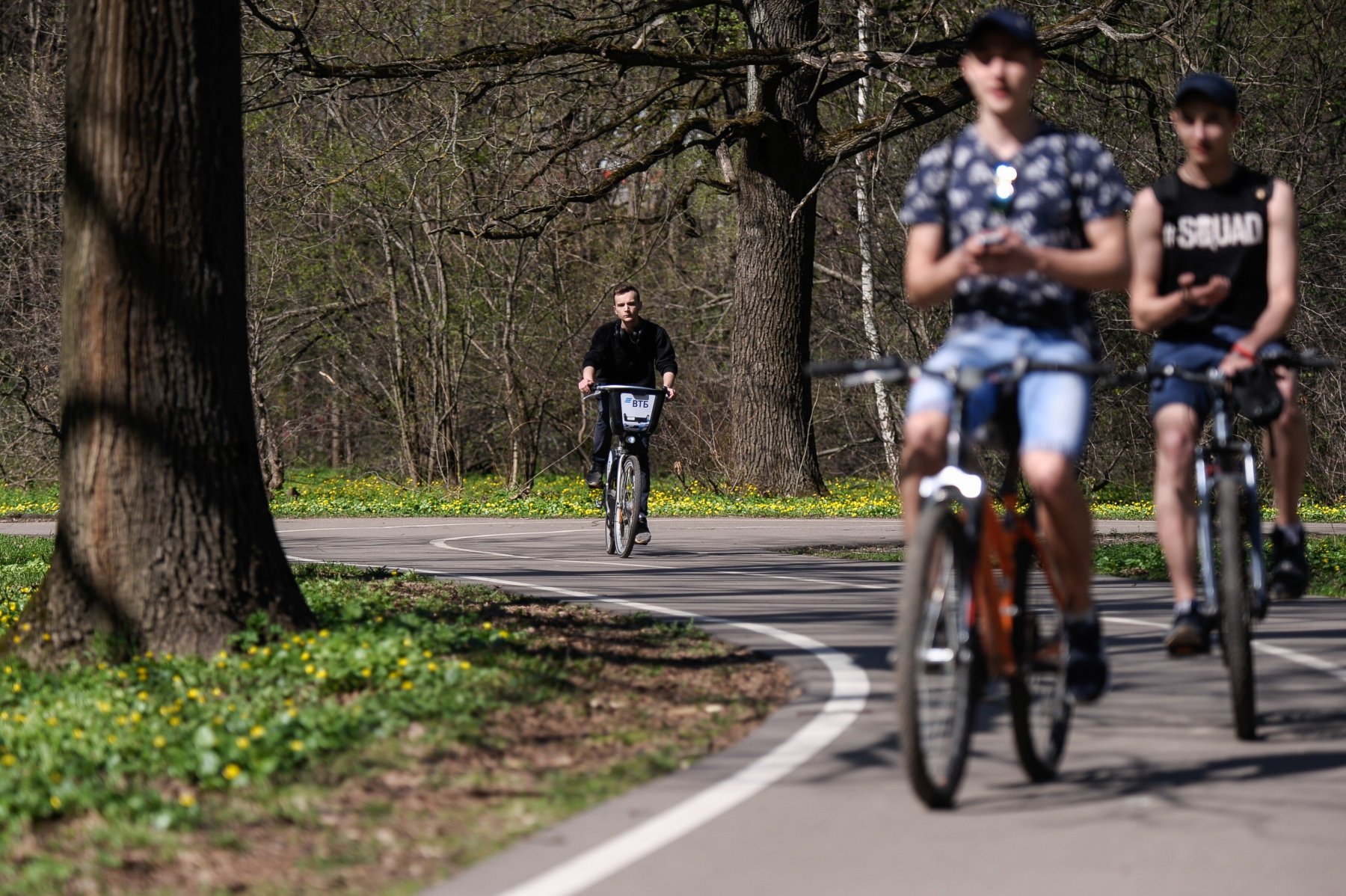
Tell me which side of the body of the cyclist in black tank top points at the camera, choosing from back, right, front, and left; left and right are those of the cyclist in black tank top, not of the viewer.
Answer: front

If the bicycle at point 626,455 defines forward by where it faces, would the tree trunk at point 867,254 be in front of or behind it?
behind

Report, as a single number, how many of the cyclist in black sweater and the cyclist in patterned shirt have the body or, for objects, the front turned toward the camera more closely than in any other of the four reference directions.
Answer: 2

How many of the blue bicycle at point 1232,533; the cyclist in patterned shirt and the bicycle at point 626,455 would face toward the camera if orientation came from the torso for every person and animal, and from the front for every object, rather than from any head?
3

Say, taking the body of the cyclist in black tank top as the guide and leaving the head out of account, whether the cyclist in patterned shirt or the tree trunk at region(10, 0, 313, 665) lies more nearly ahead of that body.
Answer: the cyclist in patterned shirt

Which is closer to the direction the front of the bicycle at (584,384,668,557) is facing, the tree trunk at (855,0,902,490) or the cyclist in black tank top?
the cyclist in black tank top

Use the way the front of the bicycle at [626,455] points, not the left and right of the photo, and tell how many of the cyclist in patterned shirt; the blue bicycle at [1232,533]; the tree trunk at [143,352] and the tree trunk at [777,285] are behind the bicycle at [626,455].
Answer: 1

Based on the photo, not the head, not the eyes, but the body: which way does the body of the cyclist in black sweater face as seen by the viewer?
toward the camera

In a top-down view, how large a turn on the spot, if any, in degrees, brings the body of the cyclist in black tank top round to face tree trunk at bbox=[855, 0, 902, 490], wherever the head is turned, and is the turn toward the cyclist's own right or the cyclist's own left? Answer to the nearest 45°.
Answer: approximately 180°

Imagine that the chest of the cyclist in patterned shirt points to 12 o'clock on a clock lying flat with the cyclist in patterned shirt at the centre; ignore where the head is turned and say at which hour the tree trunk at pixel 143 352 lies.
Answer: The tree trunk is roughly at 4 o'clock from the cyclist in patterned shirt.

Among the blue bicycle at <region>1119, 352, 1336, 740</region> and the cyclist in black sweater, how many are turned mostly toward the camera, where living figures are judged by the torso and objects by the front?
2

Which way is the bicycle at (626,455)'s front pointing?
toward the camera

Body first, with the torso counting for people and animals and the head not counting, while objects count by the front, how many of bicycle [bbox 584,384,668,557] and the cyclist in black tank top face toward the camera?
2
